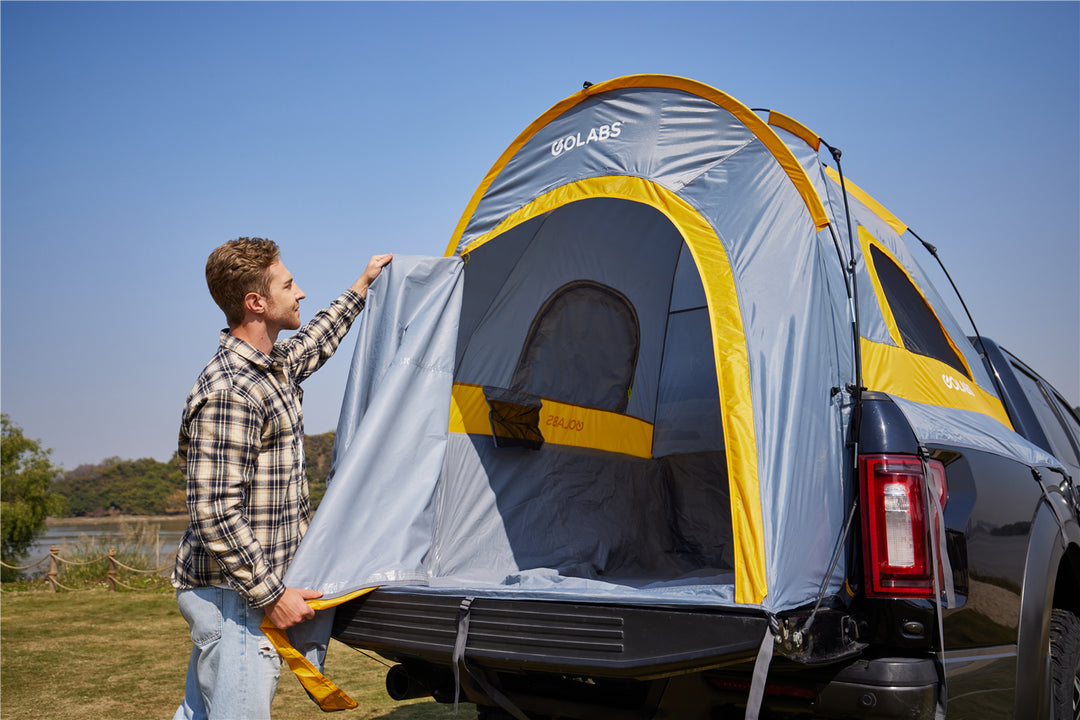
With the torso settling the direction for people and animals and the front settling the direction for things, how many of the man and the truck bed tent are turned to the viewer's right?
1

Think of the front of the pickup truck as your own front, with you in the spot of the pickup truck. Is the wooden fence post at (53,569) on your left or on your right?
on your left

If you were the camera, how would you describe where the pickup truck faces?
facing away from the viewer and to the right of the viewer

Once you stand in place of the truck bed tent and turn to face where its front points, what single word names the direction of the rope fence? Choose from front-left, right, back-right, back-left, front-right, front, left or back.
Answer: right

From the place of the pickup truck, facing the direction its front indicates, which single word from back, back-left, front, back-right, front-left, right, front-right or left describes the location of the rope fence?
left

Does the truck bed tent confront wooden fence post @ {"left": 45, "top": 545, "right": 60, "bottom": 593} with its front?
no

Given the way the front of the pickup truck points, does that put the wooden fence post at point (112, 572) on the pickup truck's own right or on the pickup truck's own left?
on the pickup truck's own left

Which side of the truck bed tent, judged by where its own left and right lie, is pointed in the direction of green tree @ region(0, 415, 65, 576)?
right

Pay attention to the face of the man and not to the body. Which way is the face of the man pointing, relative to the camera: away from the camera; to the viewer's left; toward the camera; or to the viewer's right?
to the viewer's right

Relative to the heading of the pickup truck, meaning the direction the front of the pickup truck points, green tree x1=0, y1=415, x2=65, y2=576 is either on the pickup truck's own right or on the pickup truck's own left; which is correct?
on the pickup truck's own left

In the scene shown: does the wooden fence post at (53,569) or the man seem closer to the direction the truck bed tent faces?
the man

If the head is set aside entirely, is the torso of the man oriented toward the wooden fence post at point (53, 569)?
no

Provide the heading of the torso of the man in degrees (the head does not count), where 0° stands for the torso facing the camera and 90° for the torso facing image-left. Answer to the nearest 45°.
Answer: approximately 270°

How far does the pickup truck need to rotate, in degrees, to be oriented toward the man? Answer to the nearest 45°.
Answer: approximately 135° to its left

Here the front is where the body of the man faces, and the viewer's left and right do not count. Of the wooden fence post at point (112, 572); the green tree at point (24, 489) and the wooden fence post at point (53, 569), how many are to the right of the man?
0
